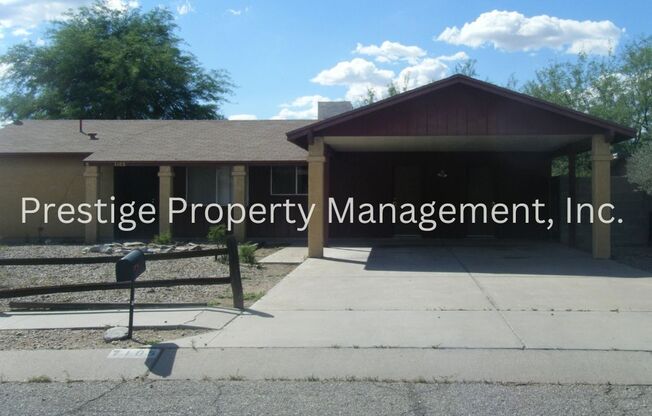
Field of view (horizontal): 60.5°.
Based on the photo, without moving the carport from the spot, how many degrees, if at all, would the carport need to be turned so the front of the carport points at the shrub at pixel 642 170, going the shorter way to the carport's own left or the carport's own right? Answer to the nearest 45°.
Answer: approximately 90° to the carport's own left

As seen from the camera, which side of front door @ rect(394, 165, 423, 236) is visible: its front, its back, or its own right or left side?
front

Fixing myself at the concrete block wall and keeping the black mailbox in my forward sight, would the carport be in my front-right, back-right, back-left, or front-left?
front-right

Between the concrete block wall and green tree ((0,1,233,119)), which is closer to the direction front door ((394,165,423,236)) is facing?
the concrete block wall

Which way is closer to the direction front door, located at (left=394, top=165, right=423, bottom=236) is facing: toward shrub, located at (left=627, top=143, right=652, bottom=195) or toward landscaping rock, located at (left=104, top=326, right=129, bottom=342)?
the landscaping rock

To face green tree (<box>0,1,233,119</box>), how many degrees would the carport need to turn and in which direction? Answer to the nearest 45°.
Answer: approximately 135° to its right

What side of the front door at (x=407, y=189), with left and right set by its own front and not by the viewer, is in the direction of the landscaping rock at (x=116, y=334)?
front

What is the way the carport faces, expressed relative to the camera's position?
facing the viewer

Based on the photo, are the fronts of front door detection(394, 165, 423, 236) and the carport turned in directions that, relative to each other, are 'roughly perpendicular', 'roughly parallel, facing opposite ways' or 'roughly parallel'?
roughly parallel

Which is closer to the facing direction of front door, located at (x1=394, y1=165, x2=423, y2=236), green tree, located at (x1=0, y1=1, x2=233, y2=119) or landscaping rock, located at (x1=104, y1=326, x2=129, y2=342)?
the landscaping rock

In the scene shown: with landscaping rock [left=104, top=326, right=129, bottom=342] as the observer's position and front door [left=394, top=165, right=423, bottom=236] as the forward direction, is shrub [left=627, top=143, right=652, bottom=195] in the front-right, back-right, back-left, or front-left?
front-right

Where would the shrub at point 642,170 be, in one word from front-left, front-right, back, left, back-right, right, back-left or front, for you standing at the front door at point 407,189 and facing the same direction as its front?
front-left

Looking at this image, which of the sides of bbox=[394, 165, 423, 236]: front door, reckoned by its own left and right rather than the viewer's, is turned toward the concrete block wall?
left

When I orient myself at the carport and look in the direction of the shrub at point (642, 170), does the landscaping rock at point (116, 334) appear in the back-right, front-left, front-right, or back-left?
back-right
